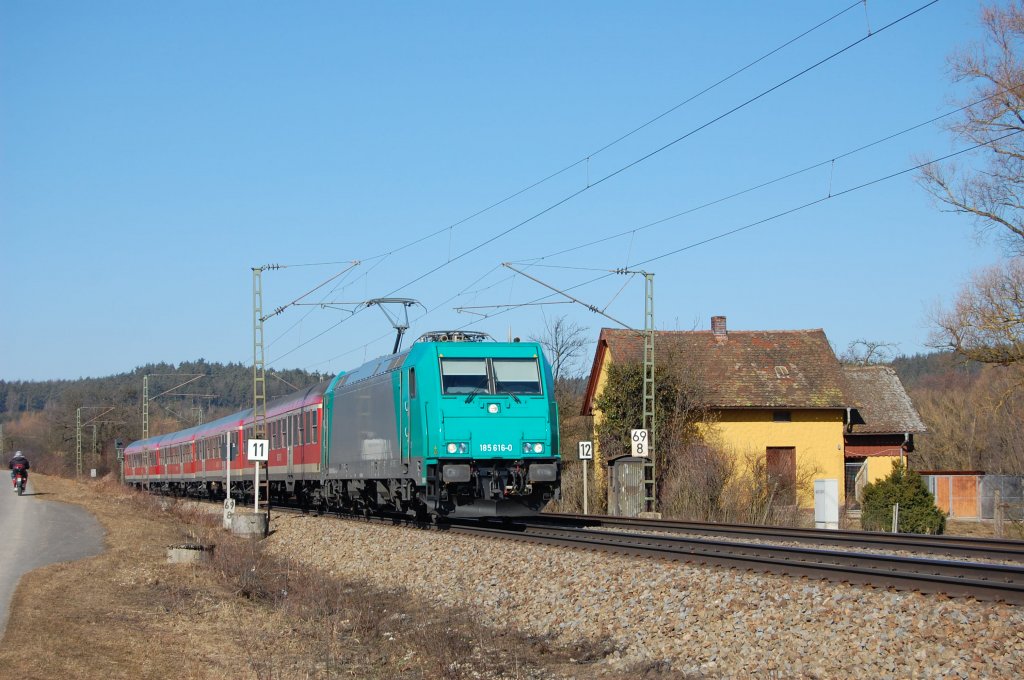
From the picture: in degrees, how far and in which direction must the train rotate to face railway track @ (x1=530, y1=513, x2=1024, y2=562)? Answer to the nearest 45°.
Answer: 0° — it already faces it

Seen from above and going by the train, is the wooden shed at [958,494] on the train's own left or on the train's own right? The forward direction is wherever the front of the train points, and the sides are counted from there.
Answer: on the train's own left

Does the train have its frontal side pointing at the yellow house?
no

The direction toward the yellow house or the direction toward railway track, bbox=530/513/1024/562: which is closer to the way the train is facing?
the railway track
